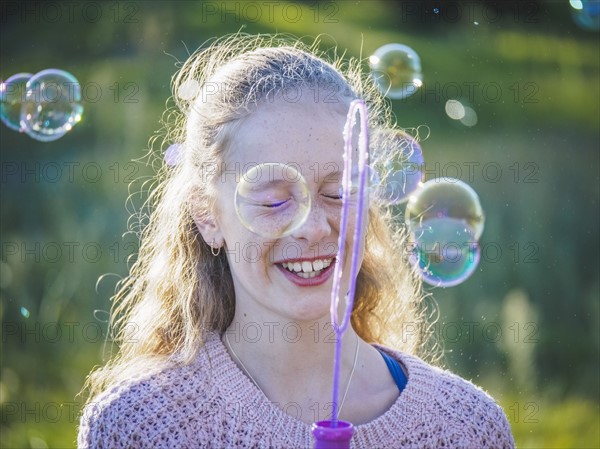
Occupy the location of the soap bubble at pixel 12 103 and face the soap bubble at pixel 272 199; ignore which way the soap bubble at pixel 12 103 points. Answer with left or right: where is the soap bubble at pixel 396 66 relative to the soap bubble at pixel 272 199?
left

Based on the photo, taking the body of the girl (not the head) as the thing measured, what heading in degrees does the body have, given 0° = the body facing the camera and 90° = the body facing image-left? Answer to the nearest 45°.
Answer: approximately 0°

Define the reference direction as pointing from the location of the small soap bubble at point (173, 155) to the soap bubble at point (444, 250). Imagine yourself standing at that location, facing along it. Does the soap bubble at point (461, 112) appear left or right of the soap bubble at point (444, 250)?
left
